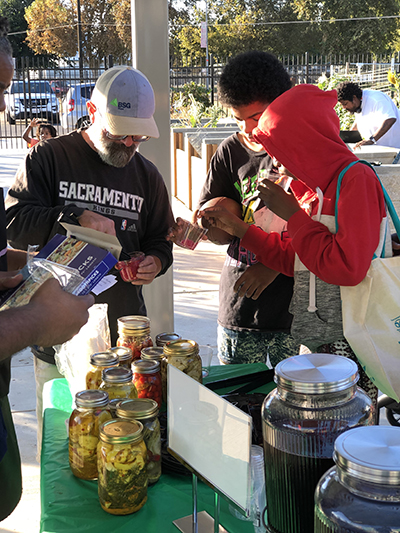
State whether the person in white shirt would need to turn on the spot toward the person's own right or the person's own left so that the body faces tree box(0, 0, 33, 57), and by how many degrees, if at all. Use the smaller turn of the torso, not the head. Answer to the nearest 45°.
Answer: approximately 45° to the person's own right

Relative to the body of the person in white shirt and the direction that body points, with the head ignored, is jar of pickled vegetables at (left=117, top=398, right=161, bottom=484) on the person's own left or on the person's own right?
on the person's own left

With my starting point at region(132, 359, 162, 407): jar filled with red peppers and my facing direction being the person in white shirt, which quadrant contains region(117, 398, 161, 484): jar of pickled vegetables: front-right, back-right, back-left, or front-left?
back-right

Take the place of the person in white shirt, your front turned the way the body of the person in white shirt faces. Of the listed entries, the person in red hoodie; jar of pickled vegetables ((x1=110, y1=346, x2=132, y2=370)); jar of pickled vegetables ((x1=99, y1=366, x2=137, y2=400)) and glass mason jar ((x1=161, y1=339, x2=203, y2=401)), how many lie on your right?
0

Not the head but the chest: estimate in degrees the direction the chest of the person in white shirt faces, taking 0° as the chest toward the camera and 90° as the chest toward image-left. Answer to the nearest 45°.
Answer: approximately 90°

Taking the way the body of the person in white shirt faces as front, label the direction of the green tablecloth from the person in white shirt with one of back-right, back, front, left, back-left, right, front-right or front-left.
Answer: left

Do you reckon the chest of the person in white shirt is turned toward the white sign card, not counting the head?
no

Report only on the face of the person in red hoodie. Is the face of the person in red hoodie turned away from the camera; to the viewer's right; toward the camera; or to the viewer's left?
to the viewer's left

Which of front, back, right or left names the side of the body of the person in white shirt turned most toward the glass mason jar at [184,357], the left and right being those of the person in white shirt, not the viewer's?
left

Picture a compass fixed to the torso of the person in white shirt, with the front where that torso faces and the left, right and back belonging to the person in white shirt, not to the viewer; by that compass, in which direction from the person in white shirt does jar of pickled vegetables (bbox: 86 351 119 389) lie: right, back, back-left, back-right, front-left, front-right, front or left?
left

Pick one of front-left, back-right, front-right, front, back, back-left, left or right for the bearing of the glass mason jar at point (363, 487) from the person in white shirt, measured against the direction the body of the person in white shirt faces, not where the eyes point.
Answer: left

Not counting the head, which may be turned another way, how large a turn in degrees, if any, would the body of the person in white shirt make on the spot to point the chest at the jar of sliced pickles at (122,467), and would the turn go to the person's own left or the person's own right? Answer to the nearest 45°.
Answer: approximately 90° to the person's own left

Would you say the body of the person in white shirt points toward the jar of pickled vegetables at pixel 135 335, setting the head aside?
no

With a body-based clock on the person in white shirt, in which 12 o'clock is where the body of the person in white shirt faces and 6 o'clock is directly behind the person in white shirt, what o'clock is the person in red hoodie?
The person in red hoodie is roughly at 9 o'clock from the person in white shirt.

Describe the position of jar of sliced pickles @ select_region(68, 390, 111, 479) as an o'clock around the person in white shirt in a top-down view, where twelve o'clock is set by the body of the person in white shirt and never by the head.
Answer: The jar of sliced pickles is roughly at 9 o'clock from the person in white shirt.

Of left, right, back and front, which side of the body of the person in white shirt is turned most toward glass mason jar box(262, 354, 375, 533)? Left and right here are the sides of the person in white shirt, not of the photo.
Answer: left
